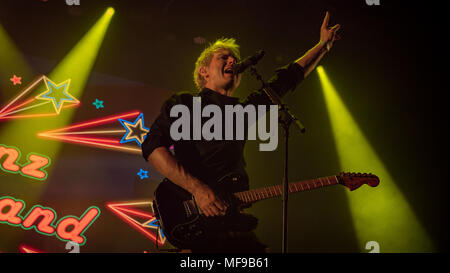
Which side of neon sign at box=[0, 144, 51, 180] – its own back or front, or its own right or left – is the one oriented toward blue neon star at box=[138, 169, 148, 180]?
left

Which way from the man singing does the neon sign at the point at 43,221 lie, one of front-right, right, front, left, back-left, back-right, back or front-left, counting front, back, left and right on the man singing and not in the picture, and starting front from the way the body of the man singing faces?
back

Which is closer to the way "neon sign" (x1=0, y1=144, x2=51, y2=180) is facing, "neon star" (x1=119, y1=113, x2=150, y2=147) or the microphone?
the microphone

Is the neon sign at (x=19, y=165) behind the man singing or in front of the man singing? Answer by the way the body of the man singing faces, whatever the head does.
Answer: behind

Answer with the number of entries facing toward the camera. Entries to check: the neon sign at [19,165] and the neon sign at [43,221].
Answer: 2
